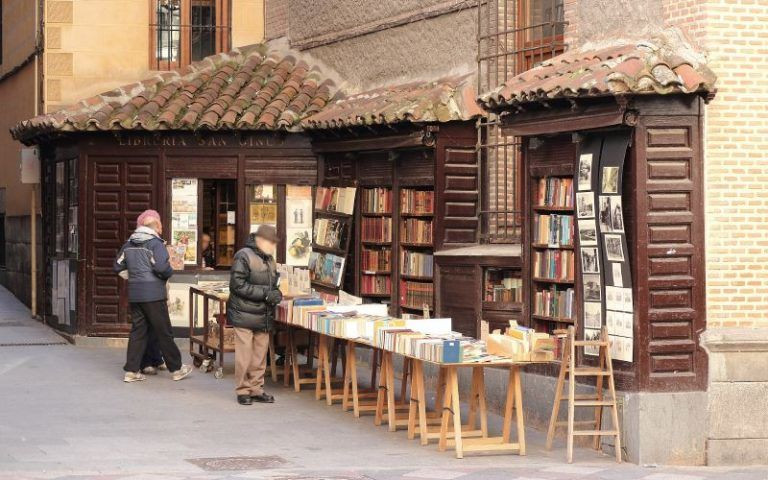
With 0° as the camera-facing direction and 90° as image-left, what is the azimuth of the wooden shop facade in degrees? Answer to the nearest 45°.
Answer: approximately 45°

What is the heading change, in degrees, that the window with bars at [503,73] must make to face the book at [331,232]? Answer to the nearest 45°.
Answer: approximately 90° to its right

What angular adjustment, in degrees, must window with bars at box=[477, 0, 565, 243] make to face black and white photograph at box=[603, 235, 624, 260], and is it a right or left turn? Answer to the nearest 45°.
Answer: approximately 45° to its left

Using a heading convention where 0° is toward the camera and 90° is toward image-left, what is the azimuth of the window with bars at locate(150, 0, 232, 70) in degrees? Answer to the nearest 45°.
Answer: approximately 0°
